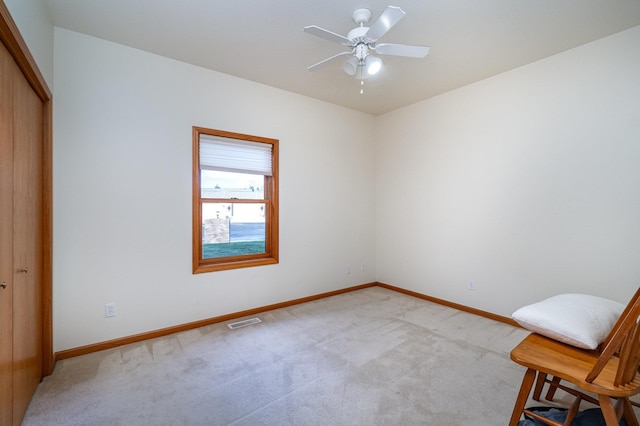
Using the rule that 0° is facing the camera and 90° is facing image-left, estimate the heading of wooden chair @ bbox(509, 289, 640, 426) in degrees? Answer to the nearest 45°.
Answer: approximately 135°

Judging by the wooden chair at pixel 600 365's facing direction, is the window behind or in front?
in front
